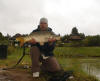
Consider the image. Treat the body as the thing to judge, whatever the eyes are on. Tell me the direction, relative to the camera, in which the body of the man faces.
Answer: toward the camera
